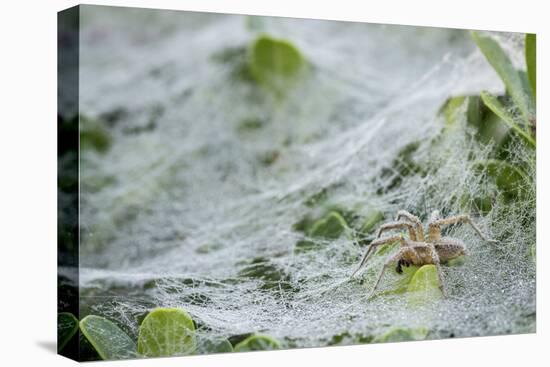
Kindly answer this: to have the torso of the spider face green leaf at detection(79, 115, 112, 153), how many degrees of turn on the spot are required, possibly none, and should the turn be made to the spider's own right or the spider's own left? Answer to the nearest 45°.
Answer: approximately 45° to the spider's own right

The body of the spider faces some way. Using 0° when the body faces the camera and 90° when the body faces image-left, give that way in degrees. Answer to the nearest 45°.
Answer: approximately 90°

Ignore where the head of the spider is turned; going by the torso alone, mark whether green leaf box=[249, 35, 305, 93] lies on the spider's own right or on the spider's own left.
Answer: on the spider's own right
